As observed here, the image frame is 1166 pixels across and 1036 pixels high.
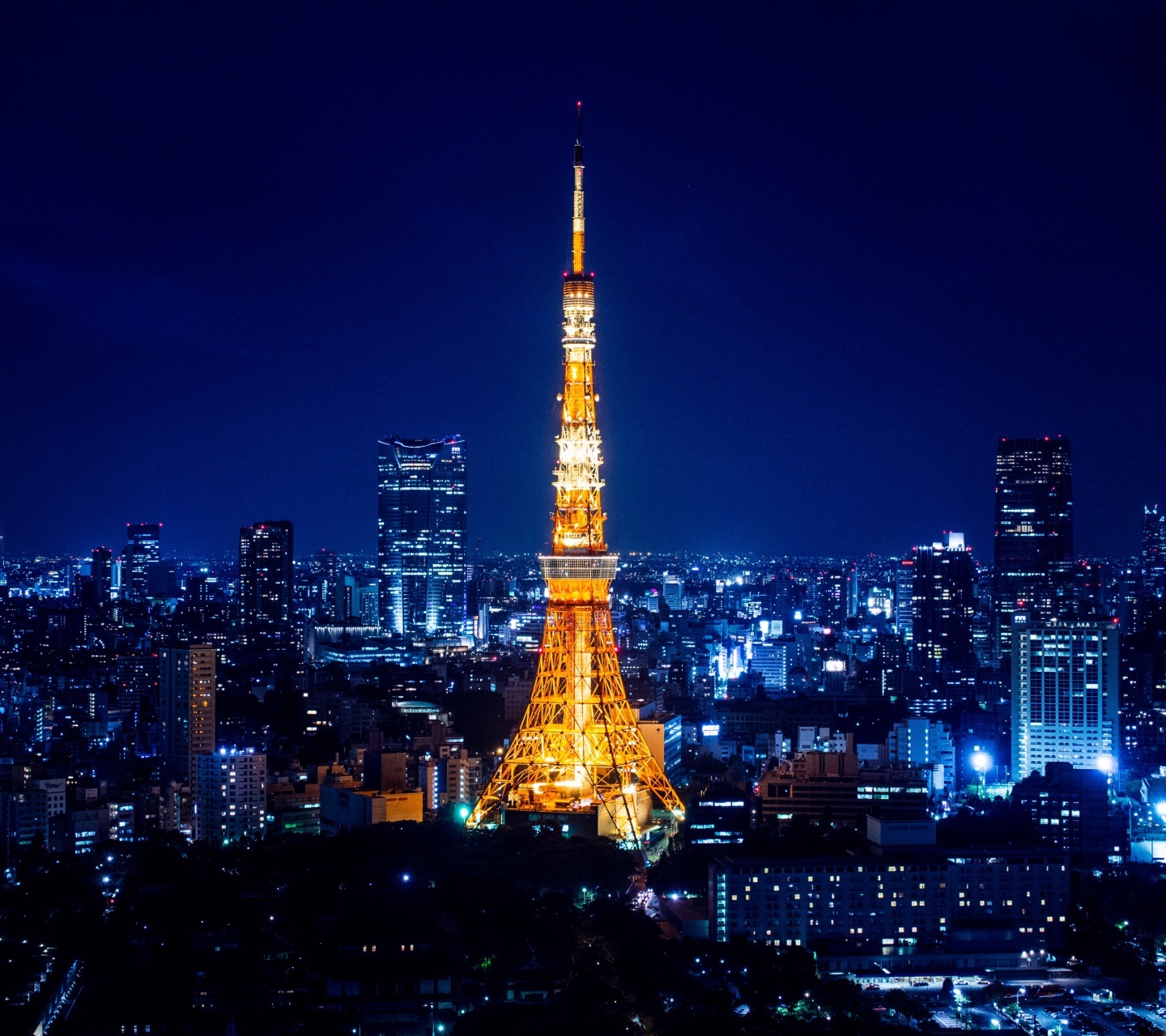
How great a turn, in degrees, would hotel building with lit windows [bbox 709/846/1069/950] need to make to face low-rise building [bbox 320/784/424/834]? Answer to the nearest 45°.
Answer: approximately 135° to its right

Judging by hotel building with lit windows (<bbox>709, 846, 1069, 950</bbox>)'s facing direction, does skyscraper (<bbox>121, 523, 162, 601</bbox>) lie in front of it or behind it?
behind

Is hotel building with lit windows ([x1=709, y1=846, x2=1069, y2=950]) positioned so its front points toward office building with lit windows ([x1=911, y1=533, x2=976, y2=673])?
no

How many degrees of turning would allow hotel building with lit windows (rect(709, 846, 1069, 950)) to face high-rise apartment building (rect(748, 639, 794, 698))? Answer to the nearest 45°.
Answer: approximately 180°

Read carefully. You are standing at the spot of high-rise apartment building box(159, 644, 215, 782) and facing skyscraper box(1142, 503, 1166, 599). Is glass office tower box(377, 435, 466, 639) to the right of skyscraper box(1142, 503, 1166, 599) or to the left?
left

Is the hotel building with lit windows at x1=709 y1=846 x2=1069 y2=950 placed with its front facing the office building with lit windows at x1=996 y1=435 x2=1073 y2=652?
no

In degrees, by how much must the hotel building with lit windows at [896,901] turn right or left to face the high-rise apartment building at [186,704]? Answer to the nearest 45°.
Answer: approximately 135° to its right

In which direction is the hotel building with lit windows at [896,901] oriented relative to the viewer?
toward the camera

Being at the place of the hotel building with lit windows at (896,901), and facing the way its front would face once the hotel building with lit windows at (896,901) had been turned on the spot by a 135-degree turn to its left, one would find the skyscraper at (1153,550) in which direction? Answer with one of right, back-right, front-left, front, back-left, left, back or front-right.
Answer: front-left

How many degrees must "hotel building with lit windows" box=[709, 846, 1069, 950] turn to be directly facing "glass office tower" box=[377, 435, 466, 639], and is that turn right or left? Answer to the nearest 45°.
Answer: approximately 180°

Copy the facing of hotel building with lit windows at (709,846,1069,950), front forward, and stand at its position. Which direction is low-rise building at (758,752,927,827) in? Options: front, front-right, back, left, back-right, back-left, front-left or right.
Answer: back

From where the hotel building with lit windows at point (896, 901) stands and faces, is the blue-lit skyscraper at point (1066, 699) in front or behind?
behind

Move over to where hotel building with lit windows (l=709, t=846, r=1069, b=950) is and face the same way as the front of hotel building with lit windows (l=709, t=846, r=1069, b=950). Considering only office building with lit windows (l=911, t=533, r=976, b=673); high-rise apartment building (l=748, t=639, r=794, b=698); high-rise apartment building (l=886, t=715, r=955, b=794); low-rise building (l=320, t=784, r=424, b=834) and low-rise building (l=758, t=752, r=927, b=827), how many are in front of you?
0

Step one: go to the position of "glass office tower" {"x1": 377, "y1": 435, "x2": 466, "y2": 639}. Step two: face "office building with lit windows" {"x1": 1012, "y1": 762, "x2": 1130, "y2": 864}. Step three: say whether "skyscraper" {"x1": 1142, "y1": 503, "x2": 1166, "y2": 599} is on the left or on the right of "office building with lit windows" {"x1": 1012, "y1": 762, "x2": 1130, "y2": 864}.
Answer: left

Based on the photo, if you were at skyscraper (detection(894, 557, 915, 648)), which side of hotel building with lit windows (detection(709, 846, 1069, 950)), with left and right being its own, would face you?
back
